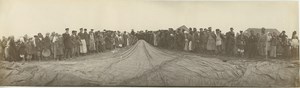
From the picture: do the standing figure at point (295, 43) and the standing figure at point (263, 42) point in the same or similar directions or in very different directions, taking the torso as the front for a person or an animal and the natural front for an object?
same or similar directions

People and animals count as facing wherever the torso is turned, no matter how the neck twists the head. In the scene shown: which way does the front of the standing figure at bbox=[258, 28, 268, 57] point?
toward the camera

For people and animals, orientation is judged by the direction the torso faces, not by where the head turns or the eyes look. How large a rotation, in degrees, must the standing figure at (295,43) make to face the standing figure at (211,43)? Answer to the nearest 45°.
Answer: approximately 45° to its right

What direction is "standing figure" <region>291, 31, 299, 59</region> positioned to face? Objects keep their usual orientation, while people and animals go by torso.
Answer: toward the camera

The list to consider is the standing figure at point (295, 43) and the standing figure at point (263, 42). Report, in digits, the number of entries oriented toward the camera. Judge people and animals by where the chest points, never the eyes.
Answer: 2
